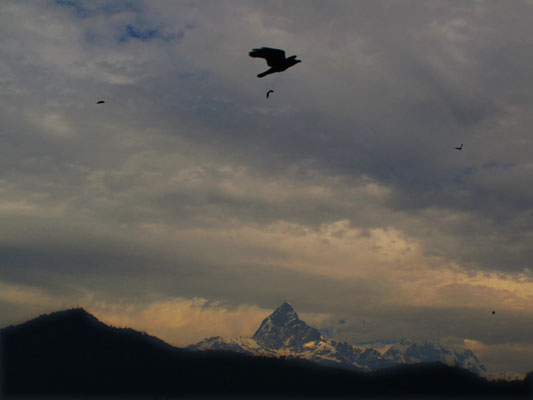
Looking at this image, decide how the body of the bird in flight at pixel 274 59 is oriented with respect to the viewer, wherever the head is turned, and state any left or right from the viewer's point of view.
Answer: facing to the right of the viewer
